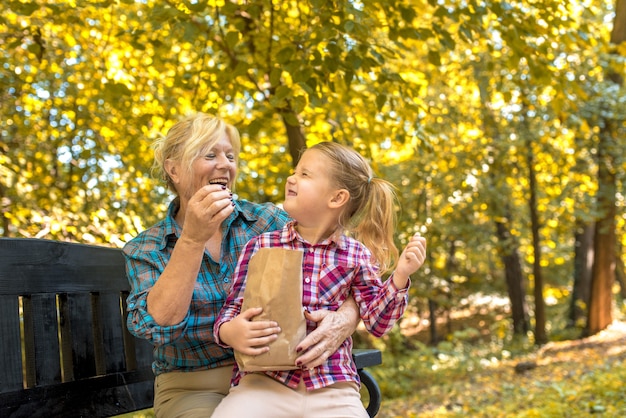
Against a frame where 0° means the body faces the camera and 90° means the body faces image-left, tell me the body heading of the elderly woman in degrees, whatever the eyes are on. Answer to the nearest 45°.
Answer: approximately 315°

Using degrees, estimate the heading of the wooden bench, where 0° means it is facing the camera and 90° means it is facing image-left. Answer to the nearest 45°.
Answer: approximately 315°

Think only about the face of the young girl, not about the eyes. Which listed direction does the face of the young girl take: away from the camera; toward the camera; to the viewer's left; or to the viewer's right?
to the viewer's left

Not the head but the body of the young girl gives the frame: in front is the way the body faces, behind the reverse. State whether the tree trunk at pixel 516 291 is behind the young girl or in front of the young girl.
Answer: behind
